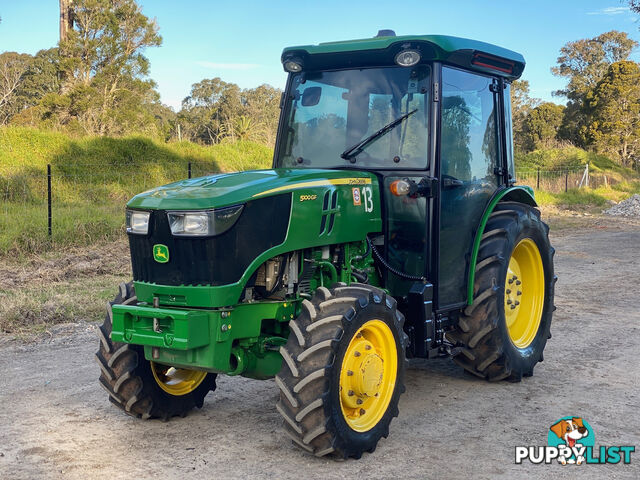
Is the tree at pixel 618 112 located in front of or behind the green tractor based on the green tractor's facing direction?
behind

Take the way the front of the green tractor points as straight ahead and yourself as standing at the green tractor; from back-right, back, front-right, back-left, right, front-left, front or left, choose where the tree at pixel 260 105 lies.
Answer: back-right

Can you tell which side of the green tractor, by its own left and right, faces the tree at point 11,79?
right

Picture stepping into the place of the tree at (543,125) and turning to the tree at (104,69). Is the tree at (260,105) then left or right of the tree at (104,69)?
right

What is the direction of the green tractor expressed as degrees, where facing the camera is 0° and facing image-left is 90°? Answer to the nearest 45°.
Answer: approximately 45°

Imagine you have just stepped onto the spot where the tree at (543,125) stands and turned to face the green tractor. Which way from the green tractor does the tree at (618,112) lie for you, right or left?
left

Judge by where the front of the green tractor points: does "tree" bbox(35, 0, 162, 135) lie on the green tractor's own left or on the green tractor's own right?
on the green tractor's own right

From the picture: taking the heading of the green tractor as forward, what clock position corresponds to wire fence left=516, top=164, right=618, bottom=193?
The wire fence is roughly at 5 o'clock from the green tractor.

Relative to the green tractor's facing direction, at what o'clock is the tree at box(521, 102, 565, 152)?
The tree is roughly at 5 o'clock from the green tractor.

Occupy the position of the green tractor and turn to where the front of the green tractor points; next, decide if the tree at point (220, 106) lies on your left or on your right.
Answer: on your right
